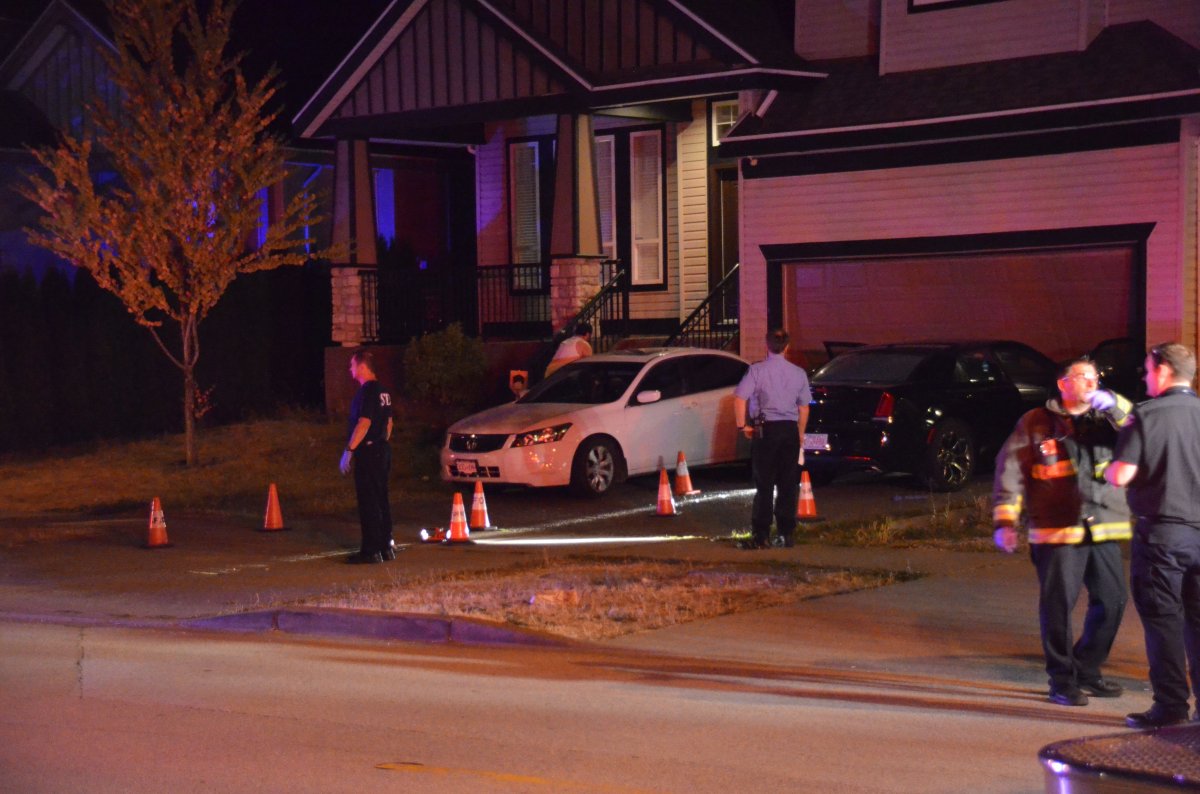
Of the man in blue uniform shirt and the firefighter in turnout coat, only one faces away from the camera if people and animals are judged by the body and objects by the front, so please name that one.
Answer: the man in blue uniform shirt

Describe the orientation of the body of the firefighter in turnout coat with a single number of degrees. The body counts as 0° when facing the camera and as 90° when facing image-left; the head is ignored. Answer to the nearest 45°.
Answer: approximately 315°

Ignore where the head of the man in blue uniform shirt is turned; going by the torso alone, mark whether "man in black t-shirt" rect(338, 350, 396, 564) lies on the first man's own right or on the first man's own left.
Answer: on the first man's own left

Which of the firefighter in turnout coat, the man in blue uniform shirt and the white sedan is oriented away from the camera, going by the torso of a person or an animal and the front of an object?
the man in blue uniform shirt

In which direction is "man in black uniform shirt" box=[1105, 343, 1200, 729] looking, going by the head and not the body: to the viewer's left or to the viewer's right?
to the viewer's left

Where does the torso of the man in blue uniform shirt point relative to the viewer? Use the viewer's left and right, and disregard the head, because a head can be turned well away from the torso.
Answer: facing away from the viewer

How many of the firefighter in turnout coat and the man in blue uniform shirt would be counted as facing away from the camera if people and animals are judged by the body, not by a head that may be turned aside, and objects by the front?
1

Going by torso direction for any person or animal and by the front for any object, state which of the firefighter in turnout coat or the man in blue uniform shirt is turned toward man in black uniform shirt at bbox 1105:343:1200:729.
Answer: the firefighter in turnout coat
